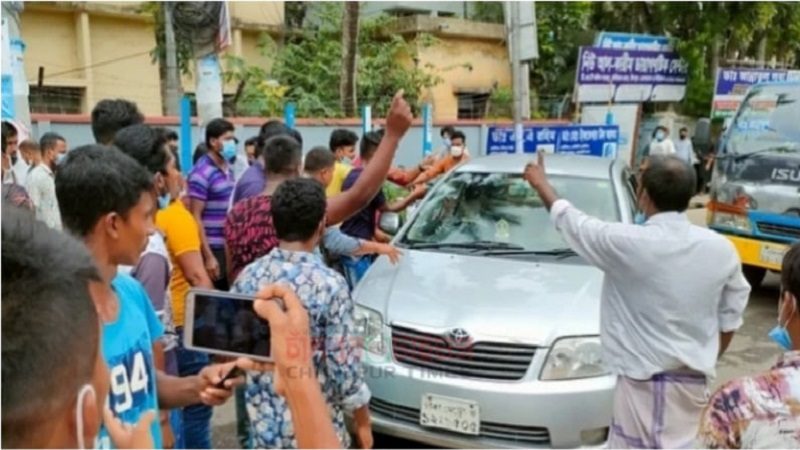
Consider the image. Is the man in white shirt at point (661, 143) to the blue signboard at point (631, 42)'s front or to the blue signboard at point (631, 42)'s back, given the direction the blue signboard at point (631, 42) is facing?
to the front

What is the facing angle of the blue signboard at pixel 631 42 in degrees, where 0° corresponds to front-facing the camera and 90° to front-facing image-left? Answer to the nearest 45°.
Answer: approximately 0°

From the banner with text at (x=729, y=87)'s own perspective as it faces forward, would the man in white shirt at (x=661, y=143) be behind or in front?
in front

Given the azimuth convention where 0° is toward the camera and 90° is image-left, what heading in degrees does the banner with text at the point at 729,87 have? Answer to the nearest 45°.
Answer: approximately 0°

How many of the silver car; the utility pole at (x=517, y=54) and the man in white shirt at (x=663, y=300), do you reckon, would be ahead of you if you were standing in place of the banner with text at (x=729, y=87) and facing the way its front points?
3

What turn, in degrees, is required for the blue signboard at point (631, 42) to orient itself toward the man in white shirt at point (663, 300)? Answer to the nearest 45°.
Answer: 0° — it already faces them

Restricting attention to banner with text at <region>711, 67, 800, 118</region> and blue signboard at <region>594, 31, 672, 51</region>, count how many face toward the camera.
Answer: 2
